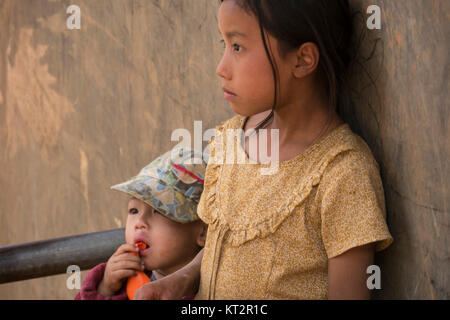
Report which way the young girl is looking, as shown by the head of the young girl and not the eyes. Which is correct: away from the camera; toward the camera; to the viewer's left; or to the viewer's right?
to the viewer's left

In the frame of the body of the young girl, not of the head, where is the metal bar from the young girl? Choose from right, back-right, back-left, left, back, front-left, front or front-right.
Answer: right
